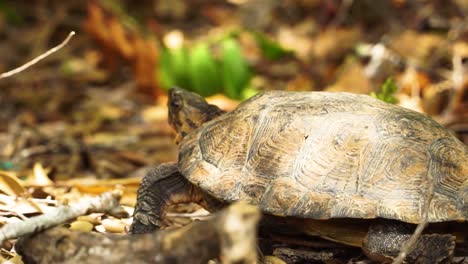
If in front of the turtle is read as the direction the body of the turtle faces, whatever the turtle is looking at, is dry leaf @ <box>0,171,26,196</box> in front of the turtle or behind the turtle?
in front

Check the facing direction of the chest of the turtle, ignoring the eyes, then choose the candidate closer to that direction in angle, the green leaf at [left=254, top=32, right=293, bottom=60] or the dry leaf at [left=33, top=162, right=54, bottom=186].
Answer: the dry leaf

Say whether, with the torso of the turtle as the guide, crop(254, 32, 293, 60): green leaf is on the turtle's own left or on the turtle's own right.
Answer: on the turtle's own right

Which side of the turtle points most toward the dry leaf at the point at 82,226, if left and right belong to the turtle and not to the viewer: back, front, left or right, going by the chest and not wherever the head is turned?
front

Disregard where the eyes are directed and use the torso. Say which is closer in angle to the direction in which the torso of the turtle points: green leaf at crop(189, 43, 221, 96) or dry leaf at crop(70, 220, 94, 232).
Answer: the dry leaf

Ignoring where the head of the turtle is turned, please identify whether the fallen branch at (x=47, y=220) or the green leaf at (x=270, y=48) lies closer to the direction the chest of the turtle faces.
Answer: the fallen branch

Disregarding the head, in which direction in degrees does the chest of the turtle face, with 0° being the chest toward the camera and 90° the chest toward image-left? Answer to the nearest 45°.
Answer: approximately 90°

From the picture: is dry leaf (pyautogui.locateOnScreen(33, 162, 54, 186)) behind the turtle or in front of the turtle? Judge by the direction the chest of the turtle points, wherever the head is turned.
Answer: in front

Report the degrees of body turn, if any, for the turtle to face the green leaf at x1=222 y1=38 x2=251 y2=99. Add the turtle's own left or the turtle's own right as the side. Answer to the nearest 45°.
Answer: approximately 90° to the turtle's own right

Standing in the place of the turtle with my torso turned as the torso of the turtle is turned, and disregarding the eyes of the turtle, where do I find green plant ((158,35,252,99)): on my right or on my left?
on my right

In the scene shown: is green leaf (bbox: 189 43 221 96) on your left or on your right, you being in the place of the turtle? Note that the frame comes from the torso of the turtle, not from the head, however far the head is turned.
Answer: on your right

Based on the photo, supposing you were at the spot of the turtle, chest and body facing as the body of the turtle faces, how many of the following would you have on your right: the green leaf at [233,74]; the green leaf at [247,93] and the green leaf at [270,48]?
3
